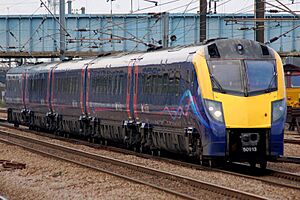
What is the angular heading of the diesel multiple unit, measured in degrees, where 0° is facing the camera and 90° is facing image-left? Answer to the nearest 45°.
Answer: approximately 315°
